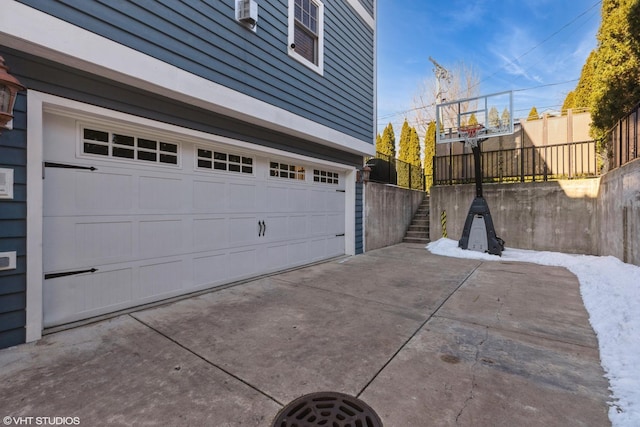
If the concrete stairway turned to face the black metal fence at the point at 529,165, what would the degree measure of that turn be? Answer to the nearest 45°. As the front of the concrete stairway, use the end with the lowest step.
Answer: approximately 90° to its left

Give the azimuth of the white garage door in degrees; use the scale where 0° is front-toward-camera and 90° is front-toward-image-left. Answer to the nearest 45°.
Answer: approximately 315°

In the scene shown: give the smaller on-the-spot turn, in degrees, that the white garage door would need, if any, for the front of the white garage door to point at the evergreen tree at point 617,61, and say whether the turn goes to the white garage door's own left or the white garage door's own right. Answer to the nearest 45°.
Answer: approximately 45° to the white garage door's own left

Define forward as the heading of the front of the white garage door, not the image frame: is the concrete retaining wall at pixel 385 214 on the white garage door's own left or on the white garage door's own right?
on the white garage door's own left

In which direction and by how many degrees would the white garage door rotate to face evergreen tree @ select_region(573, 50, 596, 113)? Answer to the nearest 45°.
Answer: approximately 45° to its left

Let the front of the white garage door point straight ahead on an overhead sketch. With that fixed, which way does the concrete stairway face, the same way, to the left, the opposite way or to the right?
to the right

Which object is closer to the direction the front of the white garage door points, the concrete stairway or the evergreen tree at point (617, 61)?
the evergreen tree

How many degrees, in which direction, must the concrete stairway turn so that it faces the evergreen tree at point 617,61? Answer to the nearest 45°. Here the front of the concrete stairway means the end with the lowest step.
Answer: approximately 45° to its left

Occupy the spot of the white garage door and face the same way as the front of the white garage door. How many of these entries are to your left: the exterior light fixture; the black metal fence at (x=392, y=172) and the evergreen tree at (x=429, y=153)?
2

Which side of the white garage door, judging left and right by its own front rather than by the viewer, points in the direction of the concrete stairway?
left

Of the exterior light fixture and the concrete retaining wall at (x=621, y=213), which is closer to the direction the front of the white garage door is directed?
the concrete retaining wall

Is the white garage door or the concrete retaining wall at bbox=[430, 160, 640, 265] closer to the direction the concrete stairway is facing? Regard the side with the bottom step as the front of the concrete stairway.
the white garage door
